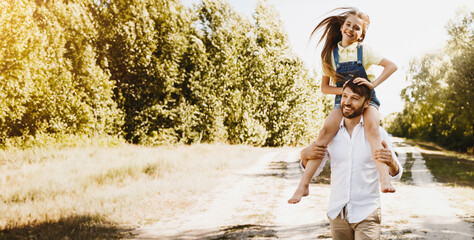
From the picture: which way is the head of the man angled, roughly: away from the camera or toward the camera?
toward the camera

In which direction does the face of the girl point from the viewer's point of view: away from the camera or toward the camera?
toward the camera

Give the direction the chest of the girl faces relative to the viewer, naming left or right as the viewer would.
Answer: facing the viewer

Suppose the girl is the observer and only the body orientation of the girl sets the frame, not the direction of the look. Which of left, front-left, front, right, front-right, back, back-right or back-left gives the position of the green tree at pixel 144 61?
back-right
